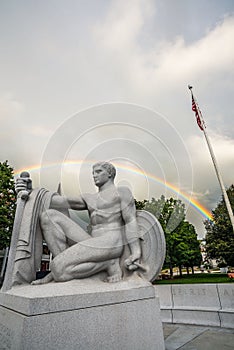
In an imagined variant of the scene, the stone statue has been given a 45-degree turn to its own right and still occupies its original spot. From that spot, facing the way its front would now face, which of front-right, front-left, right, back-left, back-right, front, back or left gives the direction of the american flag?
back-right

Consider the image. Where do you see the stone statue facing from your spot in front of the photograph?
facing the viewer and to the left of the viewer

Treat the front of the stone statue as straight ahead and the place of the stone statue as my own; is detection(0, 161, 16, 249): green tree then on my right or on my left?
on my right

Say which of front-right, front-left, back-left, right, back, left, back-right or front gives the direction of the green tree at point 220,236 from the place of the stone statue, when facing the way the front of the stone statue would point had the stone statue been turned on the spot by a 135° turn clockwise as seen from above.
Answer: front-right
